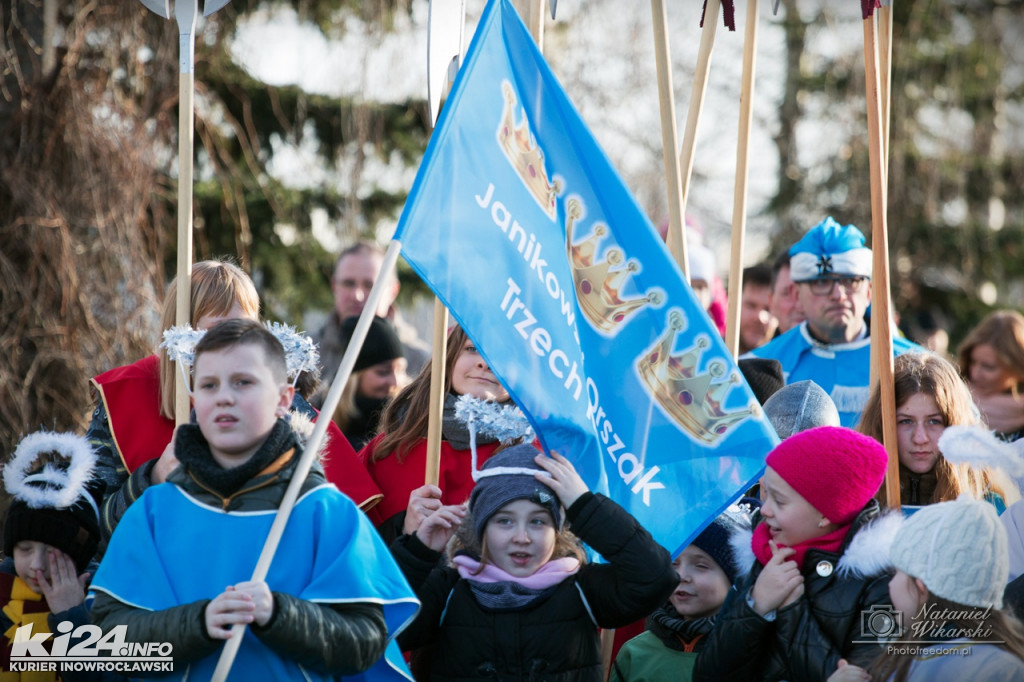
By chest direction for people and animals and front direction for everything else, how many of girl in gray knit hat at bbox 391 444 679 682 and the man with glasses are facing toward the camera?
2

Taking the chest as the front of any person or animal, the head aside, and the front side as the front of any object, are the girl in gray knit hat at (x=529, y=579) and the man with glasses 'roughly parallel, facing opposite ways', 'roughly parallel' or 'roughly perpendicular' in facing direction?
roughly parallel

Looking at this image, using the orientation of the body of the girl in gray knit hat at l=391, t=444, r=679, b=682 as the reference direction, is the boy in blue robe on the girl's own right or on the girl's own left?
on the girl's own right

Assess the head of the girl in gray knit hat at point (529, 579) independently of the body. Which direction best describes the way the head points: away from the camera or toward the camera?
toward the camera

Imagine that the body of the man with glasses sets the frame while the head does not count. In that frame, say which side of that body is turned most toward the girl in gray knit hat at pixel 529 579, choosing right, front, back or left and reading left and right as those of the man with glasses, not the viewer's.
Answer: front

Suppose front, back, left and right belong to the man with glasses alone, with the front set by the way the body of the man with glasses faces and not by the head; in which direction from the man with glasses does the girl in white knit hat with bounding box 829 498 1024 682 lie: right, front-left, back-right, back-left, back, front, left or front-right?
front

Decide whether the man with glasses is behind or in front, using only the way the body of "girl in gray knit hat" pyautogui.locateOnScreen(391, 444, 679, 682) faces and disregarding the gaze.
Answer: behind

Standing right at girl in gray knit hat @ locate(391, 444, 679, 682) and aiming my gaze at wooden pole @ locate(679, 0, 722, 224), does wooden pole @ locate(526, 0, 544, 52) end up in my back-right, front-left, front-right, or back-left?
front-left

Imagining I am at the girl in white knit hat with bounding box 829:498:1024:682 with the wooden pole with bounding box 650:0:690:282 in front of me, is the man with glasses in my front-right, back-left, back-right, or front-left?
front-right

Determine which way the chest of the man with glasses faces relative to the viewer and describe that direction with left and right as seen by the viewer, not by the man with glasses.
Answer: facing the viewer
